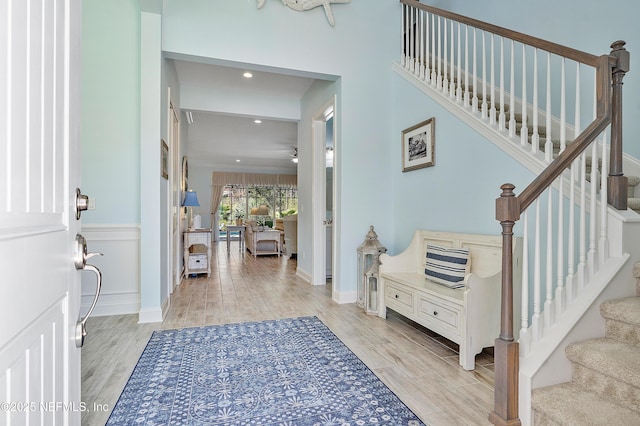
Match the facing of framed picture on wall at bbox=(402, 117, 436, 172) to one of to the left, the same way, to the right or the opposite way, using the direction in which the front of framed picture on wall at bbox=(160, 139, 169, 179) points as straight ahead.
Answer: the opposite way

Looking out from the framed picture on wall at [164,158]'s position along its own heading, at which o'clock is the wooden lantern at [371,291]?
The wooden lantern is roughly at 1 o'clock from the framed picture on wall.

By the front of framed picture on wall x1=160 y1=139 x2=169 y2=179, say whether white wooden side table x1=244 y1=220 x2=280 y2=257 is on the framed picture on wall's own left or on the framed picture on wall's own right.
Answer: on the framed picture on wall's own left

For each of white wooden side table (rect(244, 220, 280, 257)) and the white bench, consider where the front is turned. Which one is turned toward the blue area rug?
the white bench

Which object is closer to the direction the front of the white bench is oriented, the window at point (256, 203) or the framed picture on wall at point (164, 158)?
the framed picture on wall

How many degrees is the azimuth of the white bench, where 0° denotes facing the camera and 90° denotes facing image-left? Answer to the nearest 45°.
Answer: approximately 45°

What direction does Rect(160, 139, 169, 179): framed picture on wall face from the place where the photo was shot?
facing to the right of the viewer

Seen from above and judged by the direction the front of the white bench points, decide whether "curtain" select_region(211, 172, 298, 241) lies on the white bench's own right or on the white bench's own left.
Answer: on the white bench's own right

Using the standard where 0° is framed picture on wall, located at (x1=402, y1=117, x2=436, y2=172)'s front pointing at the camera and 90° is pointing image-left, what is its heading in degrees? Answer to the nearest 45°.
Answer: approximately 45°

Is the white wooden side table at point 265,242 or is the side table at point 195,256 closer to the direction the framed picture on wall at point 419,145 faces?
the side table at point 195,256

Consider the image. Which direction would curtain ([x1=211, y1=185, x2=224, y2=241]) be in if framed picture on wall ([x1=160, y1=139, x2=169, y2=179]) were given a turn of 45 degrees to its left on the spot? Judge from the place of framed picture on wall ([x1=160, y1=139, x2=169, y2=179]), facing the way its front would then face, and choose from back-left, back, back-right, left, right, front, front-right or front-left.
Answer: front-left
